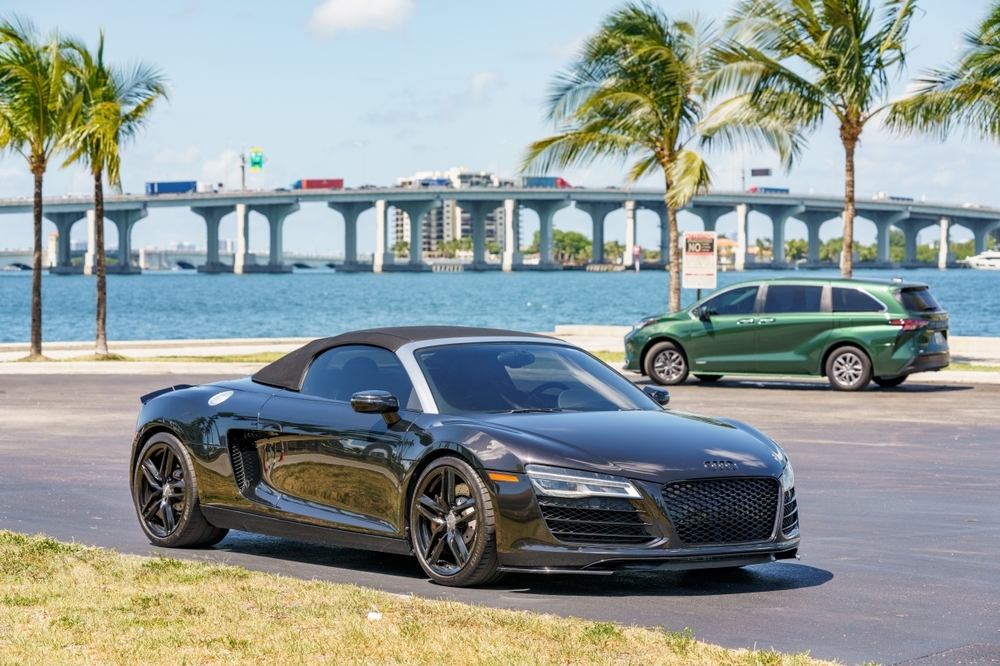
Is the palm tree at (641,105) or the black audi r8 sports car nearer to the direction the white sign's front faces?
the black audi r8 sports car

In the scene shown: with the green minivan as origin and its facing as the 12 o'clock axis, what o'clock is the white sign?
The white sign is roughly at 1 o'clock from the green minivan.

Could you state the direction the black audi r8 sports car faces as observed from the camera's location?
facing the viewer and to the right of the viewer

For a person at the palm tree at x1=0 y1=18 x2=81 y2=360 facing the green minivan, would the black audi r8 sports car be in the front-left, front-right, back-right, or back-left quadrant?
front-right

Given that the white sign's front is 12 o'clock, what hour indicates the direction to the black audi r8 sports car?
The black audi r8 sports car is roughly at 12 o'clock from the white sign.

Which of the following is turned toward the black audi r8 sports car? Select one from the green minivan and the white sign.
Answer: the white sign

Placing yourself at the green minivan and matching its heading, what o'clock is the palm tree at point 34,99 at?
The palm tree is roughly at 11 o'clock from the green minivan.

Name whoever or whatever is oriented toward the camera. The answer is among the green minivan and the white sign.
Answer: the white sign

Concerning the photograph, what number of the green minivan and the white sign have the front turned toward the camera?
1

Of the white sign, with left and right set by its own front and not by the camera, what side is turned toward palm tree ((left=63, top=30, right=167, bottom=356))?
right

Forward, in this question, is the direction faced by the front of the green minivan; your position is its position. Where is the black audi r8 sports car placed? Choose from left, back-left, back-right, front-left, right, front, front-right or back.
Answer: back-left

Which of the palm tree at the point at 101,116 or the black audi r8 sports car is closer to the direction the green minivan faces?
the palm tree

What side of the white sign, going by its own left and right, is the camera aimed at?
front

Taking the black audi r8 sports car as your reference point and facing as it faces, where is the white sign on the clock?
The white sign is roughly at 8 o'clock from the black audi r8 sports car.
